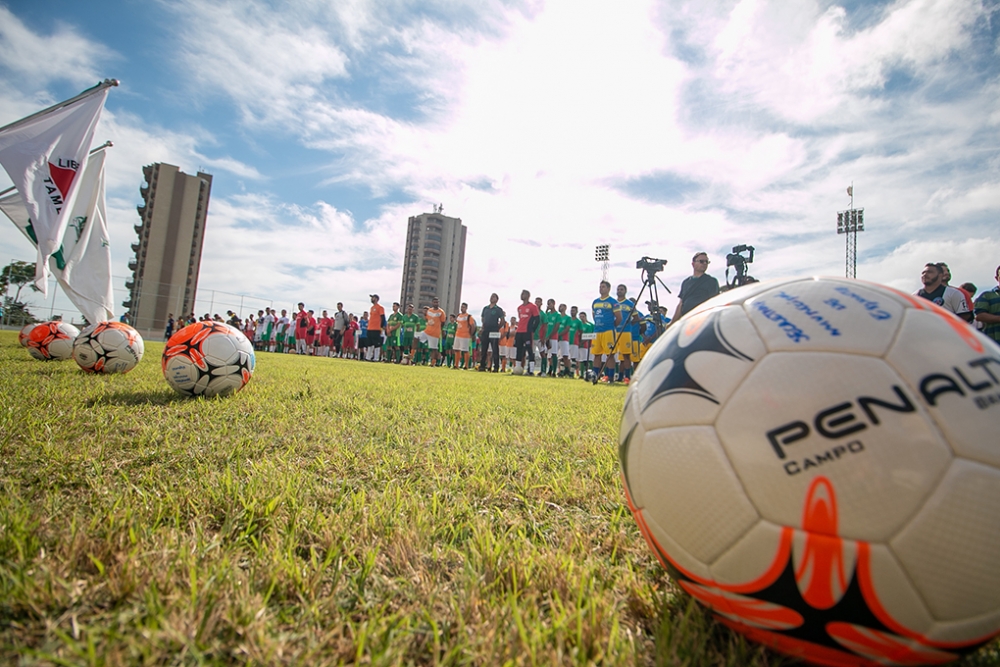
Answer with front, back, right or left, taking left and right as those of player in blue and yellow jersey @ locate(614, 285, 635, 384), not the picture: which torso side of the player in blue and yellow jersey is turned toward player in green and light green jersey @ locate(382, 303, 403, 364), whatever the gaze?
right

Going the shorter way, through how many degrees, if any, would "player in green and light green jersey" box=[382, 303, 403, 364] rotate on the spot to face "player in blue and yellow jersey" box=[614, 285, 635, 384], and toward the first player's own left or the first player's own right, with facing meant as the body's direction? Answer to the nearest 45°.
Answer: approximately 90° to the first player's own left

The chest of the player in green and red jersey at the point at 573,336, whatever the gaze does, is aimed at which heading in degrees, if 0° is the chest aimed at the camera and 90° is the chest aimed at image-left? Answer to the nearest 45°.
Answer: approximately 45°

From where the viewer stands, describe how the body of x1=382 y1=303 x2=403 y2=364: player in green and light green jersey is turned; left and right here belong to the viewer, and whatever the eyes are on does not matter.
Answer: facing the viewer and to the left of the viewer

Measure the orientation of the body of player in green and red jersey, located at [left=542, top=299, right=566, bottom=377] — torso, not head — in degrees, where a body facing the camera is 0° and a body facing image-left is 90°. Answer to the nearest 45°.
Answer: approximately 45°

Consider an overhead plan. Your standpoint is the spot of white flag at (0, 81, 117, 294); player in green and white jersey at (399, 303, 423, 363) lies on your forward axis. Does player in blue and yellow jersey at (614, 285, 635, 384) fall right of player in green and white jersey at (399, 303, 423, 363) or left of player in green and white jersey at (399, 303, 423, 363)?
right

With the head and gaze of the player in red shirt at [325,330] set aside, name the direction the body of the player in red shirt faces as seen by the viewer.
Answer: toward the camera

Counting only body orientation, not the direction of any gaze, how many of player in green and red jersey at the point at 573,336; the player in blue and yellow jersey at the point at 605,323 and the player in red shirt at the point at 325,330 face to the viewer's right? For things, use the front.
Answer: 0

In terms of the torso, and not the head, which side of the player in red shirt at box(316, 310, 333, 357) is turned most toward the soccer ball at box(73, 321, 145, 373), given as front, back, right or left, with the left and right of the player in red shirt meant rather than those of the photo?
front

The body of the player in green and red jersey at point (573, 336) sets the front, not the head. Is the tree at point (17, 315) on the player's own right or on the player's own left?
on the player's own right

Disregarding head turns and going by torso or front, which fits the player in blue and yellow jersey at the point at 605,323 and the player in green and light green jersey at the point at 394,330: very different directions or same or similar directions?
same or similar directions

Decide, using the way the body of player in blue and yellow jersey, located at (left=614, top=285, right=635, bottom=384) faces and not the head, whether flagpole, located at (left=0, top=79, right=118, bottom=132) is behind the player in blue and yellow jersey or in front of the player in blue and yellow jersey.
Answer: in front

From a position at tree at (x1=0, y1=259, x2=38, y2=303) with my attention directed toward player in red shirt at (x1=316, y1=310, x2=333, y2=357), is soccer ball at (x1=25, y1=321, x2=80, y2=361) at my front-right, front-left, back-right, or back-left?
front-right

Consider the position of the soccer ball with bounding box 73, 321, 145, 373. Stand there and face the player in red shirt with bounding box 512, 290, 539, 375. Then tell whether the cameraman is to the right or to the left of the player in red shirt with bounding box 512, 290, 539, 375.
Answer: right
